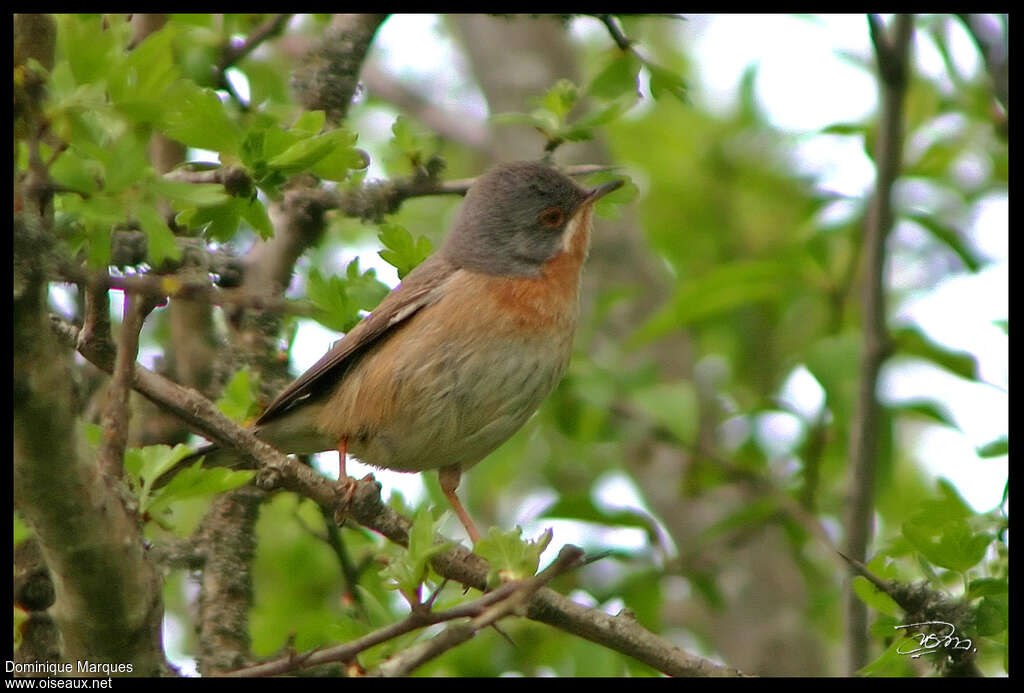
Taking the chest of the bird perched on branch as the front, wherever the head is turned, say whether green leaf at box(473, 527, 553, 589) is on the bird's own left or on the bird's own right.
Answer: on the bird's own right

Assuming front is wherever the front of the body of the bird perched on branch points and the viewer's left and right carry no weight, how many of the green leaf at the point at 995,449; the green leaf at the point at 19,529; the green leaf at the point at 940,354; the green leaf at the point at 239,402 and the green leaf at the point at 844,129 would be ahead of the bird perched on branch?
3

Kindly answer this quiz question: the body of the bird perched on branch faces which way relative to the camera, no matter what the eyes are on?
to the viewer's right
